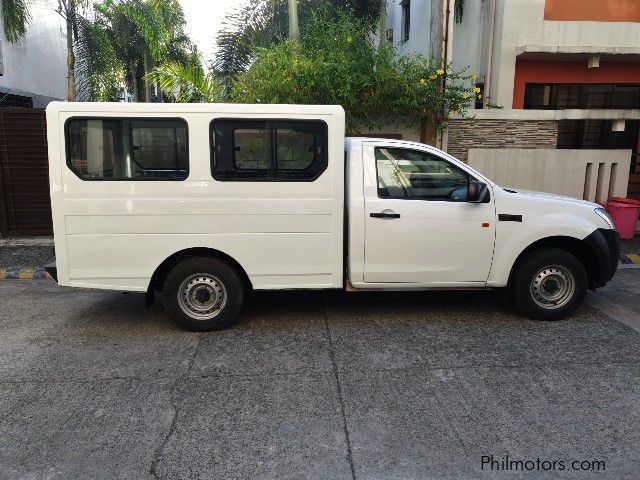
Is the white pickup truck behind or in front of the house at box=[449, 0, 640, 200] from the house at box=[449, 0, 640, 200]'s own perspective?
in front

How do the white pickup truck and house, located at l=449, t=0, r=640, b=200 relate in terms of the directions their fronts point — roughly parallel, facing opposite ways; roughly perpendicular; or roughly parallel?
roughly perpendicular

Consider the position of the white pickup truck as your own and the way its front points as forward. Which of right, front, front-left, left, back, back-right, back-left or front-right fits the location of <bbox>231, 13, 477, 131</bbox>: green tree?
left

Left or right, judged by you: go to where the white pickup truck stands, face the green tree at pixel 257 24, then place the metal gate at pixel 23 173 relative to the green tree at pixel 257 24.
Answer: left

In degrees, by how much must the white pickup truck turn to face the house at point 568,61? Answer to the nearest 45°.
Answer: approximately 45° to its left

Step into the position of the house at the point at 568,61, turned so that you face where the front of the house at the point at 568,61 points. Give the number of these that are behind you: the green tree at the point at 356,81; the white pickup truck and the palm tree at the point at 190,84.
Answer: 0

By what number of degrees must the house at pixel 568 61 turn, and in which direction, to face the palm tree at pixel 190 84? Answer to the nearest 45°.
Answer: approximately 45° to its right

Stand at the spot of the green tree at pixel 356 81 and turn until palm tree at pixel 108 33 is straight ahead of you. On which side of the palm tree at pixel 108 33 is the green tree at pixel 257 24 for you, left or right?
right

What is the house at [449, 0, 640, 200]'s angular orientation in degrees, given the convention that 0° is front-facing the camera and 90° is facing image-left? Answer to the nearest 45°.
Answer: approximately 0°

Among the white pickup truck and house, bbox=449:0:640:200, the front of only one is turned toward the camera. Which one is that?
the house

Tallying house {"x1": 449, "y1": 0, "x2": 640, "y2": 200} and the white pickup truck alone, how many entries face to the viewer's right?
1

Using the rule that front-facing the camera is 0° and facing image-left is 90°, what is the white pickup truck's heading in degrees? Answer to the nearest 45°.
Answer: approximately 270°

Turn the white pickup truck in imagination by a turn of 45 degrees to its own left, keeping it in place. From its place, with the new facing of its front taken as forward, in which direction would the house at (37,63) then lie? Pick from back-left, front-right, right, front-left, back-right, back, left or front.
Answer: left

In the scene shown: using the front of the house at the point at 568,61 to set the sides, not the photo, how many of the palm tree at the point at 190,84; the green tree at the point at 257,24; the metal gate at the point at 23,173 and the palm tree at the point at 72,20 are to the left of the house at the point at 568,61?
0

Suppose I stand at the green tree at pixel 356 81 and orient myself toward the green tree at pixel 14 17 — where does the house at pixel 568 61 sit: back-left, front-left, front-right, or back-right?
back-right

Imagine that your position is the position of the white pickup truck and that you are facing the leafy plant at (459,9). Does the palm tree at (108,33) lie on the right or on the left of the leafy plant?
left

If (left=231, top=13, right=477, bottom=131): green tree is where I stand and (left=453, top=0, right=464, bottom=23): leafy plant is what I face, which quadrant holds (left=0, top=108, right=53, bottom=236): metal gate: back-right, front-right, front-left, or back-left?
back-left

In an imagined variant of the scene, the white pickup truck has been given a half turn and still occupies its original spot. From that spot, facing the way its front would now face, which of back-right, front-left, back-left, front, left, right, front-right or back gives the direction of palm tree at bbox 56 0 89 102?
front-right
